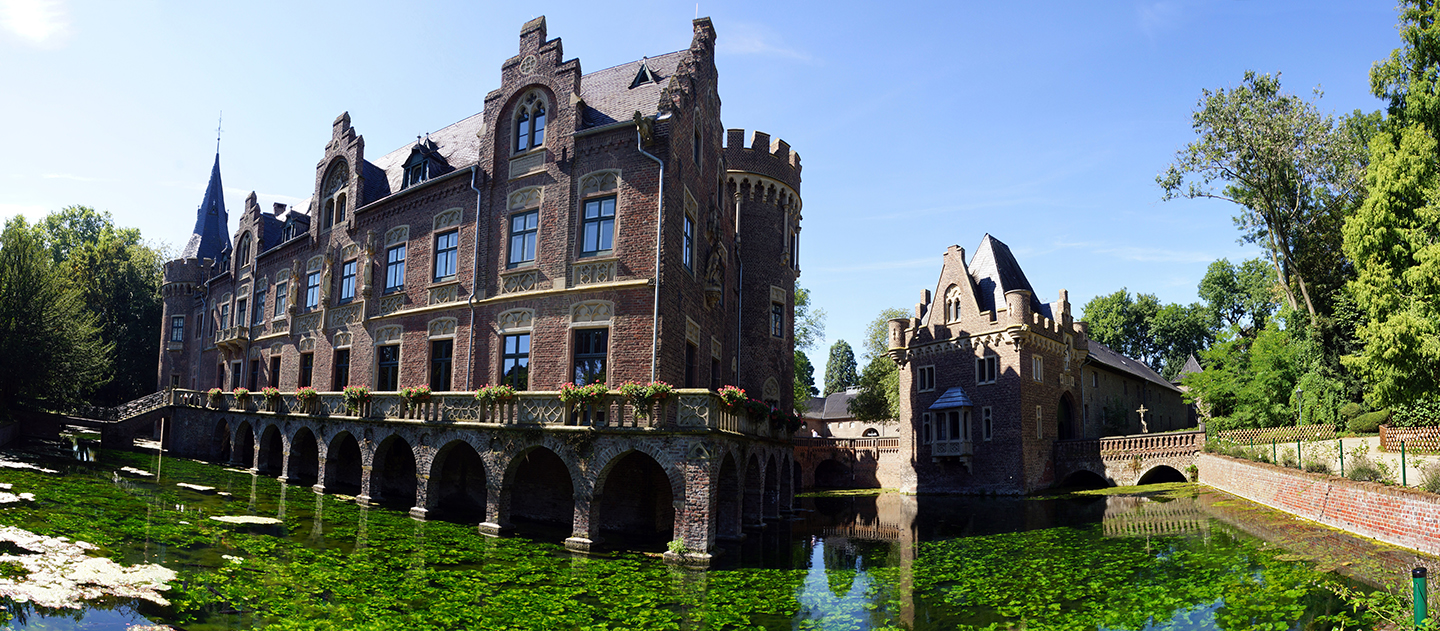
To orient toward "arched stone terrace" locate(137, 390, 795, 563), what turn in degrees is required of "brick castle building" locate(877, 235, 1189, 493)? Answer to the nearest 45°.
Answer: approximately 45° to its right

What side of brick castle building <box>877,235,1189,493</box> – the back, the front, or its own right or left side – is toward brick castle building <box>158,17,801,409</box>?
right

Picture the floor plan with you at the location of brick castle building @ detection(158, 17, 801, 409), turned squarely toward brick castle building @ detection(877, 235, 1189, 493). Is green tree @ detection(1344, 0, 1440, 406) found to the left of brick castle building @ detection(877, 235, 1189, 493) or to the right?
right

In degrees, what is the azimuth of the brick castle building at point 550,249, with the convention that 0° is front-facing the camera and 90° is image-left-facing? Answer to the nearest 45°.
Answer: approximately 45°

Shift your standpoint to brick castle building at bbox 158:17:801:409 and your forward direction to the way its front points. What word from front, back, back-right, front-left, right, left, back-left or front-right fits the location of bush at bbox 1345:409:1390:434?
back-left

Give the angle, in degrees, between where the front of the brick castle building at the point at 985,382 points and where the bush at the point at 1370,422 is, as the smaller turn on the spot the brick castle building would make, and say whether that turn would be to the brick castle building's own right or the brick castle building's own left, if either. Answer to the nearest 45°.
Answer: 0° — it already faces it

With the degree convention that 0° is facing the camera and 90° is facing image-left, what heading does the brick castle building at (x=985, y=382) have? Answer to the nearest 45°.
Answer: approximately 315°

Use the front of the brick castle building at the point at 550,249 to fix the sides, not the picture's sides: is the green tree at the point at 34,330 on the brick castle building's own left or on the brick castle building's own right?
on the brick castle building's own right

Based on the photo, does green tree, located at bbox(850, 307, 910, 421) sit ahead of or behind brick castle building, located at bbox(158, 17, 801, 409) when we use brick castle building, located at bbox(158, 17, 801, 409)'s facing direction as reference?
behind

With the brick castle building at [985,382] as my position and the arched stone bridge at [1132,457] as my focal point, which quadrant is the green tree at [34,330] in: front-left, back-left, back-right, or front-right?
back-right

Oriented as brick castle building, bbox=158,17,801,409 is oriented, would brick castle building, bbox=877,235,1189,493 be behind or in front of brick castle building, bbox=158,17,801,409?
behind
